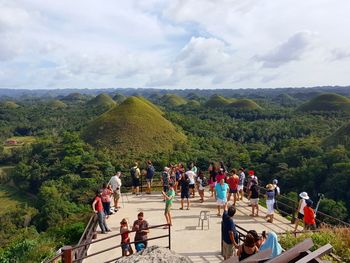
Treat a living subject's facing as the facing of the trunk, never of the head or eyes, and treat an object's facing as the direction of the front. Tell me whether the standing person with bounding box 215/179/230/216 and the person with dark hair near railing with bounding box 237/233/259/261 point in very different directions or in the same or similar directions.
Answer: very different directions

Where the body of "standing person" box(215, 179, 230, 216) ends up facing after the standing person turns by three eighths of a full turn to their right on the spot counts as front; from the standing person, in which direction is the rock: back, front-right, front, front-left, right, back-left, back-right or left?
back-left

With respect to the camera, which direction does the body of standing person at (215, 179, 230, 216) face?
toward the camera

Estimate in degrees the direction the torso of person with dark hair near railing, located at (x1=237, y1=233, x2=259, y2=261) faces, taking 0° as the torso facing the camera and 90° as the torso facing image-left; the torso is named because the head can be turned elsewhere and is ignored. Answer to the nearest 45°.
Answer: approximately 180°

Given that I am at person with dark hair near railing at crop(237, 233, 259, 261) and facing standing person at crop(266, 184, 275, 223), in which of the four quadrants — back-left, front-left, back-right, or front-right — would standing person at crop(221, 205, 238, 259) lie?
front-left

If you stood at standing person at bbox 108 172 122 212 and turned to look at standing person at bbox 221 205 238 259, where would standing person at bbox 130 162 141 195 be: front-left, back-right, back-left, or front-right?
back-left

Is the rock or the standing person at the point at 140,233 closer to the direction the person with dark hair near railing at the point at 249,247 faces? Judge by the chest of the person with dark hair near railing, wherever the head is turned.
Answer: the standing person

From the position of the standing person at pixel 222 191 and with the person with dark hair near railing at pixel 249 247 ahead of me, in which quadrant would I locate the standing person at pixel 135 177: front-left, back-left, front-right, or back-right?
back-right

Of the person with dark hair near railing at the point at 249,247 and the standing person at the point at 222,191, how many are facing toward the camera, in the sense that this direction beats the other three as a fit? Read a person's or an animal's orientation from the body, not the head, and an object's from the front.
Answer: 1

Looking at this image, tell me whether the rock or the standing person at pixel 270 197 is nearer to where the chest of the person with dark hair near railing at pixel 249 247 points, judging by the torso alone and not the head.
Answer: the standing person

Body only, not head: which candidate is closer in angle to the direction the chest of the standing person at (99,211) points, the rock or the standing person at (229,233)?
the standing person

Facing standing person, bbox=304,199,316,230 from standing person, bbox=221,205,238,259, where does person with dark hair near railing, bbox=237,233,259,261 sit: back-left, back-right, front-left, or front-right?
back-right
